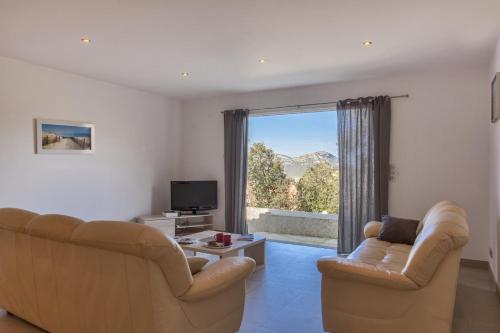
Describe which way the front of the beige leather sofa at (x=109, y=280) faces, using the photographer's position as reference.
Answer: facing away from the viewer and to the right of the viewer

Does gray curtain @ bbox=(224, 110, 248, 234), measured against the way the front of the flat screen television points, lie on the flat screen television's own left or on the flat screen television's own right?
on the flat screen television's own left

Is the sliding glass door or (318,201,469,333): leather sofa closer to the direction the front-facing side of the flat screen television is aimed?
the leather sofa

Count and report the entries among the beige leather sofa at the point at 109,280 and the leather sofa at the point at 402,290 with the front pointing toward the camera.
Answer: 0

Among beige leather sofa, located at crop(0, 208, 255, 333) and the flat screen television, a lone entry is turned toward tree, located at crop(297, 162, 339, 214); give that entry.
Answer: the beige leather sofa

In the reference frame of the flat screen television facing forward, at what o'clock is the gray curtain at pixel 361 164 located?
The gray curtain is roughly at 10 o'clock from the flat screen television.

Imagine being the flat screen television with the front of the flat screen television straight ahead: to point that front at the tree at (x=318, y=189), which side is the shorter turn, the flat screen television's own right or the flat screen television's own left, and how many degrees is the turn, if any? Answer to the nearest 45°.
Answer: approximately 90° to the flat screen television's own left

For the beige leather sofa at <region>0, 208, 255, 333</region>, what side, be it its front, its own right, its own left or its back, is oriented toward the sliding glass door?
front

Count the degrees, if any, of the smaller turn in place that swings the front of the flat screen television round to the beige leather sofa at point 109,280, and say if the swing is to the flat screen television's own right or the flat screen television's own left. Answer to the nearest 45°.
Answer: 0° — it already faces it

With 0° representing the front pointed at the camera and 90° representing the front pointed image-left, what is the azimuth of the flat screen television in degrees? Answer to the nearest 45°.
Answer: approximately 0°

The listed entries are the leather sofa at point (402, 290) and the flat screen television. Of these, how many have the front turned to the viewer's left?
1

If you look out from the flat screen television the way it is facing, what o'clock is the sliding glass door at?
The sliding glass door is roughly at 9 o'clock from the flat screen television.

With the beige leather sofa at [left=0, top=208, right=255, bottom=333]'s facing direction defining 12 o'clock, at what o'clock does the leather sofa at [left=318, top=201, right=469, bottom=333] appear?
The leather sofa is roughly at 2 o'clock from the beige leather sofa.

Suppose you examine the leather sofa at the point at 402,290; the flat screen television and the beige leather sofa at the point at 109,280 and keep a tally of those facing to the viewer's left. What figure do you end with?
1

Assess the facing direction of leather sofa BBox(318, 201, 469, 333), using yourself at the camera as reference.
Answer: facing to the left of the viewer
